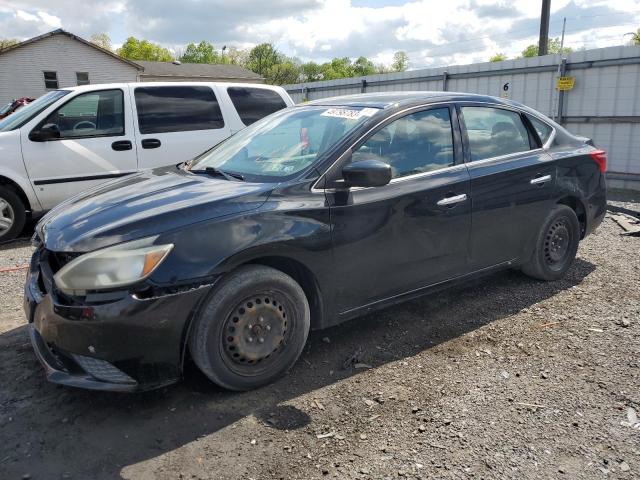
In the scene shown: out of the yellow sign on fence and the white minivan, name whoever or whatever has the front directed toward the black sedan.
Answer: the yellow sign on fence

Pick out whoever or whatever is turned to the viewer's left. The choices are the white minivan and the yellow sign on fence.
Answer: the white minivan

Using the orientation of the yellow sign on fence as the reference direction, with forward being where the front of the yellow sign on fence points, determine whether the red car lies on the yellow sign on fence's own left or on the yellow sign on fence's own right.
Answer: on the yellow sign on fence's own right

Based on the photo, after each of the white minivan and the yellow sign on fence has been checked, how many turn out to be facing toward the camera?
1

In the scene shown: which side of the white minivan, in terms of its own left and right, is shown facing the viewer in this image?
left

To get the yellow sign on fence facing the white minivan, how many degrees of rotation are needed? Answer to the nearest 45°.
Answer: approximately 45° to its right

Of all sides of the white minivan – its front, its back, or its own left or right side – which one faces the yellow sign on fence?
back

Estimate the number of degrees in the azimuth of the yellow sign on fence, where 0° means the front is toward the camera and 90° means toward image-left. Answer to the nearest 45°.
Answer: approximately 0°

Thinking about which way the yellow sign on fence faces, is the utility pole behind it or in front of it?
behind

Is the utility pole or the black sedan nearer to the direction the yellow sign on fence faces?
the black sedan

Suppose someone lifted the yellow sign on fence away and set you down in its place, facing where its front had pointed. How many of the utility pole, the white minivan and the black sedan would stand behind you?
1

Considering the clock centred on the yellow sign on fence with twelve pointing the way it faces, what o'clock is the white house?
The white house is roughly at 4 o'clock from the yellow sign on fence.

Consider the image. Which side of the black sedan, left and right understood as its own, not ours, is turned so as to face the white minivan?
right
